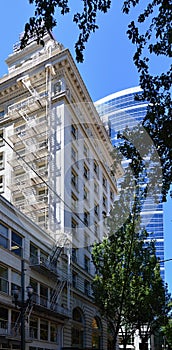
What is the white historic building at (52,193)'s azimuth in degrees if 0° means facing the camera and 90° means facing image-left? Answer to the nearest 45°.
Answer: approximately 315°

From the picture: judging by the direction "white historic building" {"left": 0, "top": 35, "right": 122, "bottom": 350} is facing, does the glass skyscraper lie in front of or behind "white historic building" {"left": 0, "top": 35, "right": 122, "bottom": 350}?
behind
